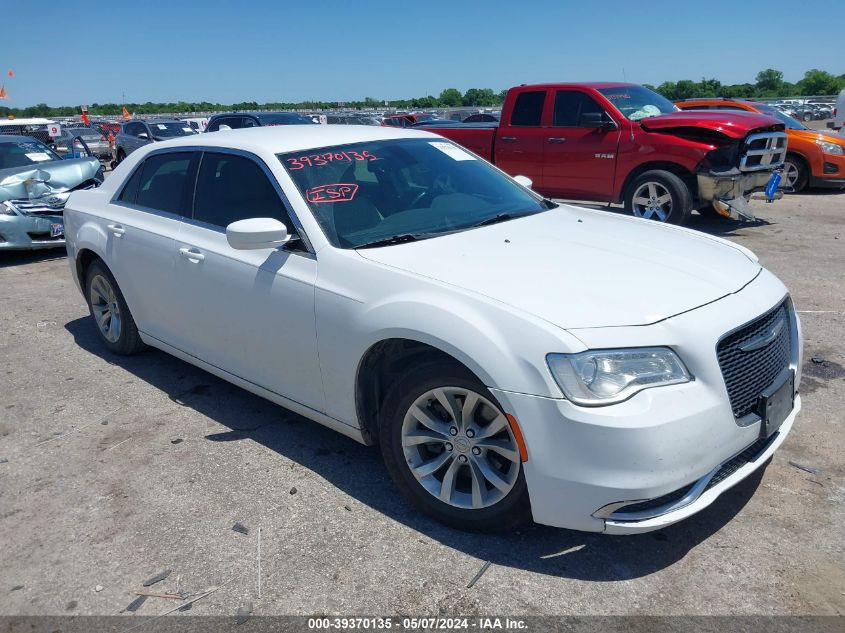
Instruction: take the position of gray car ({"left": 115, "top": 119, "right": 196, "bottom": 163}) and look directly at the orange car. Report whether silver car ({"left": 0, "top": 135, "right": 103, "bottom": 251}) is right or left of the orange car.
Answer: right

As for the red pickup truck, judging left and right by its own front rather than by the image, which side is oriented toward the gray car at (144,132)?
back

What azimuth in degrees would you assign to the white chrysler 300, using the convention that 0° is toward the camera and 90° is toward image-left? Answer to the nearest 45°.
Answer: approximately 315°

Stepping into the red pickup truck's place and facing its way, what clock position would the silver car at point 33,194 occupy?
The silver car is roughly at 4 o'clock from the red pickup truck.

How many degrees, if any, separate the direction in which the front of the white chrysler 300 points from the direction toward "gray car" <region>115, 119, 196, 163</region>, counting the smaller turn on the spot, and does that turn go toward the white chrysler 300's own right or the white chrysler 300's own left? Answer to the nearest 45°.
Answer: approximately 180°

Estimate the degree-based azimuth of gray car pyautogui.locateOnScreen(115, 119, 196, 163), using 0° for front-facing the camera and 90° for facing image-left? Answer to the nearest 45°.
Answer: approximately 315°
